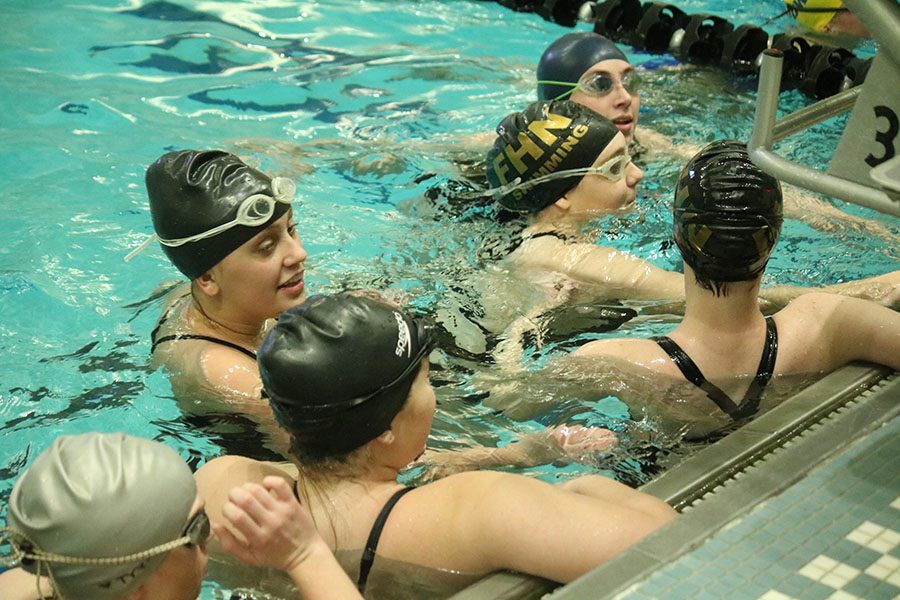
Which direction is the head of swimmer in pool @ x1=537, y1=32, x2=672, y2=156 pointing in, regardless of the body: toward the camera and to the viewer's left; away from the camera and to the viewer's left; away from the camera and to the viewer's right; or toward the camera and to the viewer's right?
toward the camera and to the viewer's right

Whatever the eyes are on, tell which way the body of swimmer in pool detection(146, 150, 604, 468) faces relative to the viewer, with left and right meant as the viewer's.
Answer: facing to the right of the viewer

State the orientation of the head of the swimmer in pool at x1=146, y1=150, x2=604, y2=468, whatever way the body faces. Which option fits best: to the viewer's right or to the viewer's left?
to the viewer's right

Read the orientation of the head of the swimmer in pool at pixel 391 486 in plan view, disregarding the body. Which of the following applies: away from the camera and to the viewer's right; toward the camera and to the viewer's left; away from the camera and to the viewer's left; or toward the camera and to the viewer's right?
away from the camera and to the viewer's right

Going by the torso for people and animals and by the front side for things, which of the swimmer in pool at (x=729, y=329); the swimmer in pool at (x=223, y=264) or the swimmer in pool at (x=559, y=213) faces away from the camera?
the swimmer in pool at (x=729, y=329)

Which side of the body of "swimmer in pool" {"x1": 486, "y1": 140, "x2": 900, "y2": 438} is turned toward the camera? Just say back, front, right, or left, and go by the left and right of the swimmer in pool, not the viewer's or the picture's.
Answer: back

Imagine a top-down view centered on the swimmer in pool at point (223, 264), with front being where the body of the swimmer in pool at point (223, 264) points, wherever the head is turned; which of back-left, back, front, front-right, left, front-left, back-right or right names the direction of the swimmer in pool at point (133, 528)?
right

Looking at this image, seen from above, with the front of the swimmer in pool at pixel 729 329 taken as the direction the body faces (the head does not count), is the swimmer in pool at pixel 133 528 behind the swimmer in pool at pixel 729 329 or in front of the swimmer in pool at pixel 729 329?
behind

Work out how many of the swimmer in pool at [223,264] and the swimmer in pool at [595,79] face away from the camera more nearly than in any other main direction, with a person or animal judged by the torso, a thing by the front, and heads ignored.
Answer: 0

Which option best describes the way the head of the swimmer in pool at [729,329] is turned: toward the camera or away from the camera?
away from the camera

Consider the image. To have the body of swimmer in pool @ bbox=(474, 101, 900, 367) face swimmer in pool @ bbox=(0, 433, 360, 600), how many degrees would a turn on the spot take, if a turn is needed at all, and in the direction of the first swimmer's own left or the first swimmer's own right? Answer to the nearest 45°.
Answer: approximately 90° to the first swimmer's own right

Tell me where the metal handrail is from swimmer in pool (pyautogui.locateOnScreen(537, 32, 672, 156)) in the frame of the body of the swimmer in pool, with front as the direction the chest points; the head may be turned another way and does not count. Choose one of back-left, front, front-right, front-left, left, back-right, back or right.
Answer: front-right

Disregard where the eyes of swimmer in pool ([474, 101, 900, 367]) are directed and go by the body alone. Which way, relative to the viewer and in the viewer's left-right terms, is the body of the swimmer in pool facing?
facing to the right of the viewer

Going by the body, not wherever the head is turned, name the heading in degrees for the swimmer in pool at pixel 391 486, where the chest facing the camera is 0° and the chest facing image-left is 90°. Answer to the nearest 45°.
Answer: approximately 225°
